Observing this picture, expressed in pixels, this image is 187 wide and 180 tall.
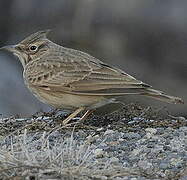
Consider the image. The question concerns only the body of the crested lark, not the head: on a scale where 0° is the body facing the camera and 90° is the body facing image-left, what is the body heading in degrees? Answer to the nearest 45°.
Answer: approximately 90°
